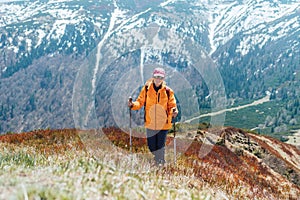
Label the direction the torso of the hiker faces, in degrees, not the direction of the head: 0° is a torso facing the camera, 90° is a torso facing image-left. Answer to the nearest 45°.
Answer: approximately 0°
